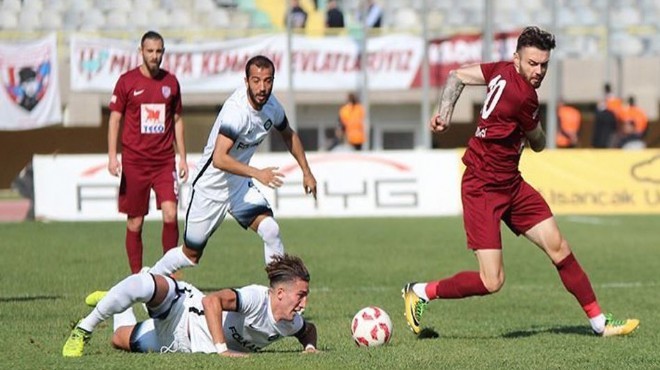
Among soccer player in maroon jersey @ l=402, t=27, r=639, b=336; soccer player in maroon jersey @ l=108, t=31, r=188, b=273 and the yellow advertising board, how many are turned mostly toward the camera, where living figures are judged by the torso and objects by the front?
2

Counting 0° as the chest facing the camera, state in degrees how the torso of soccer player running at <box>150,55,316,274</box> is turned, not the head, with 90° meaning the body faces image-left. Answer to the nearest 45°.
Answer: approximately 315°

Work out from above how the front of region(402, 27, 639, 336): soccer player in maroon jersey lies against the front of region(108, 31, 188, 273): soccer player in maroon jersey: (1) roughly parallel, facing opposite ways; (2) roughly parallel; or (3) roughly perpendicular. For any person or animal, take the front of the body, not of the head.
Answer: roughly perpendicular

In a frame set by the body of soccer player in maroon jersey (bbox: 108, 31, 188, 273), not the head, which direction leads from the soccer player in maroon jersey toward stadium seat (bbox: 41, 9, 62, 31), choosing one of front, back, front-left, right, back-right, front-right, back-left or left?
back

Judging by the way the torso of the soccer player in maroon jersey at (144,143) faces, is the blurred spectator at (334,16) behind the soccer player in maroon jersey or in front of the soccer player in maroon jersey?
behind

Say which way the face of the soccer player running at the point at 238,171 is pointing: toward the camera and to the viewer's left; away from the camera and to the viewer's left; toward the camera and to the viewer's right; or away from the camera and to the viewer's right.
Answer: toward the camera and to the viewer's right
